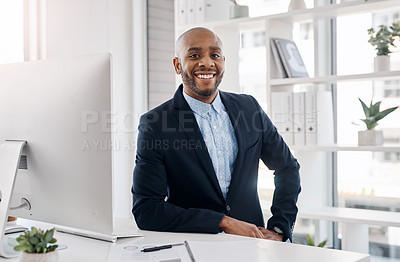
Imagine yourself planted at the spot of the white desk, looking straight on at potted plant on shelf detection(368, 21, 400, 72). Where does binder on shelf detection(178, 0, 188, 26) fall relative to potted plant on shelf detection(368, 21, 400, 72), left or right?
left

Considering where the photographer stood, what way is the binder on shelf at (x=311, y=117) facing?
facing the viewer

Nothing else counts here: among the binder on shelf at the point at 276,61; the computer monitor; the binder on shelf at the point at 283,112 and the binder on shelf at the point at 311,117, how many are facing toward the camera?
3

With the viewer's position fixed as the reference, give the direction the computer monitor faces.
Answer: facing away from the viewer and to the right of the viewer

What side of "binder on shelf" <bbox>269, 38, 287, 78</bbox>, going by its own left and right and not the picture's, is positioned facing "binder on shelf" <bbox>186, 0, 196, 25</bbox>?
right

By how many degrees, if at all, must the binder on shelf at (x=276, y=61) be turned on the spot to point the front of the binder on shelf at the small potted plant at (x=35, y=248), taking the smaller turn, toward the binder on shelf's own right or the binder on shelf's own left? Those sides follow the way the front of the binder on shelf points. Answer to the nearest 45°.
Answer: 0° — it already faces it

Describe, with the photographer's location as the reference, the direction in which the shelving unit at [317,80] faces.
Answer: facing the viewer and to the left of the viewer
